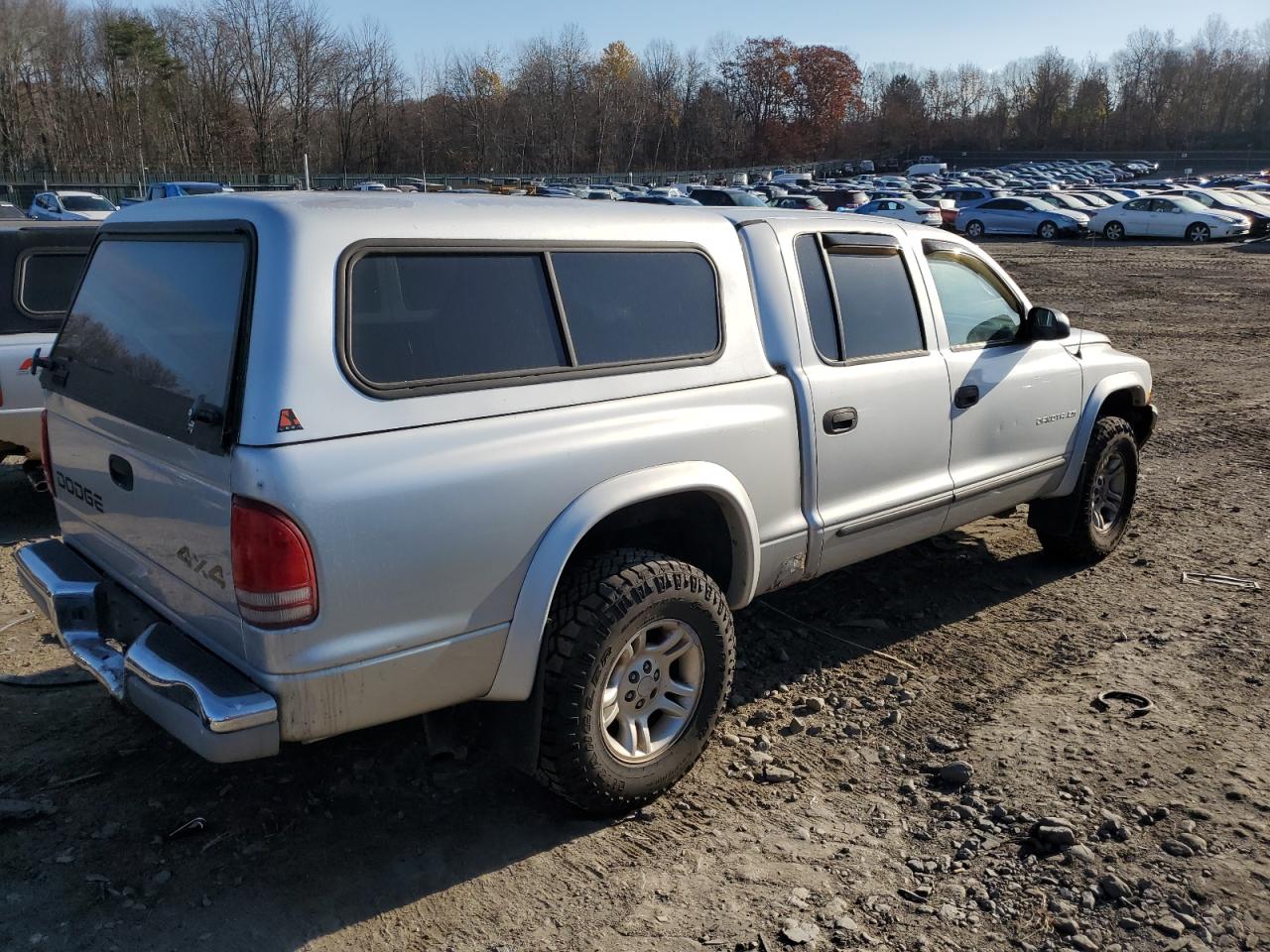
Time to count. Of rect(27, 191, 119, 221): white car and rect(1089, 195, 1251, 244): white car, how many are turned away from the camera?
0

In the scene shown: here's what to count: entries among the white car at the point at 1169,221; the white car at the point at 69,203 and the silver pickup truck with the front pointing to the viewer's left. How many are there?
0

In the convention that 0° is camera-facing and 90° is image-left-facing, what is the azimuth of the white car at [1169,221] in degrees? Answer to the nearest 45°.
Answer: approximately 315°

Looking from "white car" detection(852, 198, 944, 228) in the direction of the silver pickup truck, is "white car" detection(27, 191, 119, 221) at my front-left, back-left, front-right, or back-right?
front-right

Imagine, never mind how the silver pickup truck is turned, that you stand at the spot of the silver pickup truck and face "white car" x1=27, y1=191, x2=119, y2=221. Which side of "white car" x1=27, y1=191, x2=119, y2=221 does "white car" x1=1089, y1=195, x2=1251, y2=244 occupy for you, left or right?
right

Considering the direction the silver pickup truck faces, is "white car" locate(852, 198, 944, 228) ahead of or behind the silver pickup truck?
ahead

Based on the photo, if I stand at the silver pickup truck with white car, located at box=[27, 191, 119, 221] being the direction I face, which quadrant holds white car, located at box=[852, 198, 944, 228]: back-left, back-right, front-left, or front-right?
front-right

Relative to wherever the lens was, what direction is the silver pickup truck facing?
facing away from the viewer and to the right of the viewer

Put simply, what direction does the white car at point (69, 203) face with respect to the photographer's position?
facing the viewer and to the right of the viewer
